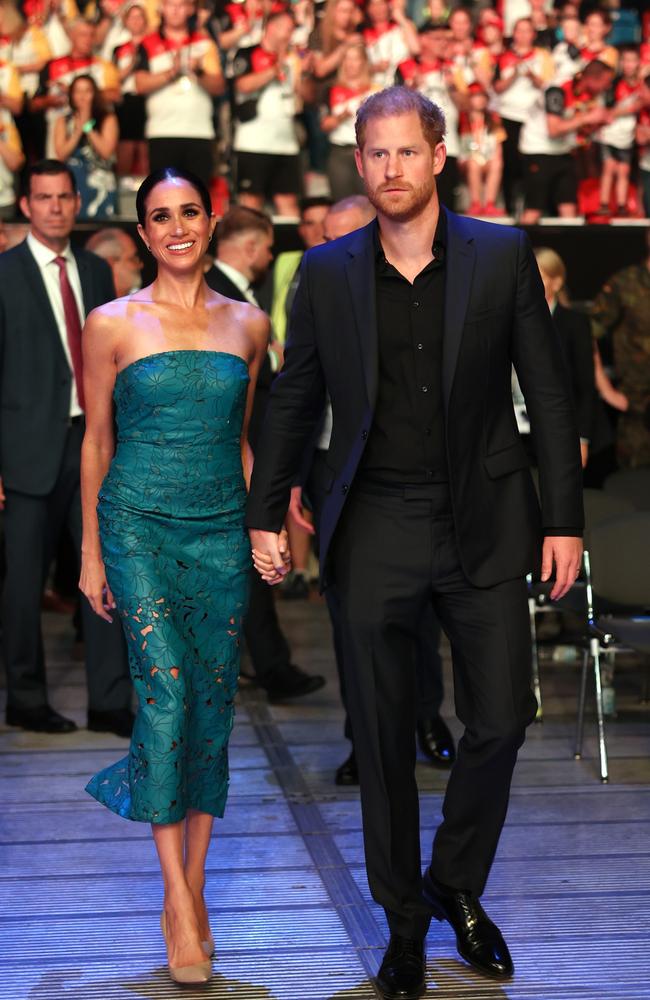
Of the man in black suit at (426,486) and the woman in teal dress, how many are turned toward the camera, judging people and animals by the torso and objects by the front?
2

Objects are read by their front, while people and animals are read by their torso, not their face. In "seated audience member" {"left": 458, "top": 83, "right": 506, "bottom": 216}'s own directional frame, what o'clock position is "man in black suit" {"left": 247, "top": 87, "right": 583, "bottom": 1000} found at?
The man in black suit is roughly at 12 o'clock from the seated audience member.

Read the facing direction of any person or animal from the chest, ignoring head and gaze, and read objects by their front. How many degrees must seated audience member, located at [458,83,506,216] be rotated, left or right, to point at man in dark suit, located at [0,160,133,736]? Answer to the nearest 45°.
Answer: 0° — they already face them

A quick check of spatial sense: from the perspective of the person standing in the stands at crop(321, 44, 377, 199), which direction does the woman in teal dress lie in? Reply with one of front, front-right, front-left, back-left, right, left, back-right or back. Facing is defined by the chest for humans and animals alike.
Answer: front

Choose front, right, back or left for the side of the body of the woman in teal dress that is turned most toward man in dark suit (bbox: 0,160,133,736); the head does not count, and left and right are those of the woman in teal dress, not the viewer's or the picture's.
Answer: back

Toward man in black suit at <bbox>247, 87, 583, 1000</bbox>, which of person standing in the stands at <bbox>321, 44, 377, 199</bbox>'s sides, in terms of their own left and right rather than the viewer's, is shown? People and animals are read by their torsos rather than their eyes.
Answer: front

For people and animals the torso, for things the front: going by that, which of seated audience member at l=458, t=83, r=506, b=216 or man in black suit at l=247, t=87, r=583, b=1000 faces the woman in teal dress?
the seated audience member

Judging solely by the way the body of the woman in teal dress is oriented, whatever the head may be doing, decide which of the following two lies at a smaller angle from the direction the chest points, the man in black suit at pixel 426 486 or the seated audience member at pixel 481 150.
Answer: the man in black suit

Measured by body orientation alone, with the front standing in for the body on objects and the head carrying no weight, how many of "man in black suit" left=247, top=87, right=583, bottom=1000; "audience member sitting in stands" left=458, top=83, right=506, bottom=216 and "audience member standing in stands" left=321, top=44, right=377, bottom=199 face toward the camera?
3

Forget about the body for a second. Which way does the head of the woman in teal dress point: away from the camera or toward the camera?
toward the camera

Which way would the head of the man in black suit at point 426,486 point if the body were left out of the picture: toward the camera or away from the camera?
toward the camera

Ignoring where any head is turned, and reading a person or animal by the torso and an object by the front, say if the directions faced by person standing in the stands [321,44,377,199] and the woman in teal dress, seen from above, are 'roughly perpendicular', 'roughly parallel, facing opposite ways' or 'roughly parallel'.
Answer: roughly parallel

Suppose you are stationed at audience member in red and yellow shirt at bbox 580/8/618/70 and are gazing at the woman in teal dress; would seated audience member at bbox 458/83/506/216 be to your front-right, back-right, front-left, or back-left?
front-right

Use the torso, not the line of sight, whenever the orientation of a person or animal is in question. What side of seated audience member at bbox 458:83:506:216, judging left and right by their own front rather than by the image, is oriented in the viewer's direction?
front

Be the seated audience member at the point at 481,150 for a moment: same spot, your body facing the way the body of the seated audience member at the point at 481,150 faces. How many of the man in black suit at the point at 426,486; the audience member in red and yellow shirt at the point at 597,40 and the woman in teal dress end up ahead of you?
2

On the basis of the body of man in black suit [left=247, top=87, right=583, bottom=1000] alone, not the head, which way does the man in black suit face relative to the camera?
toward the camera
